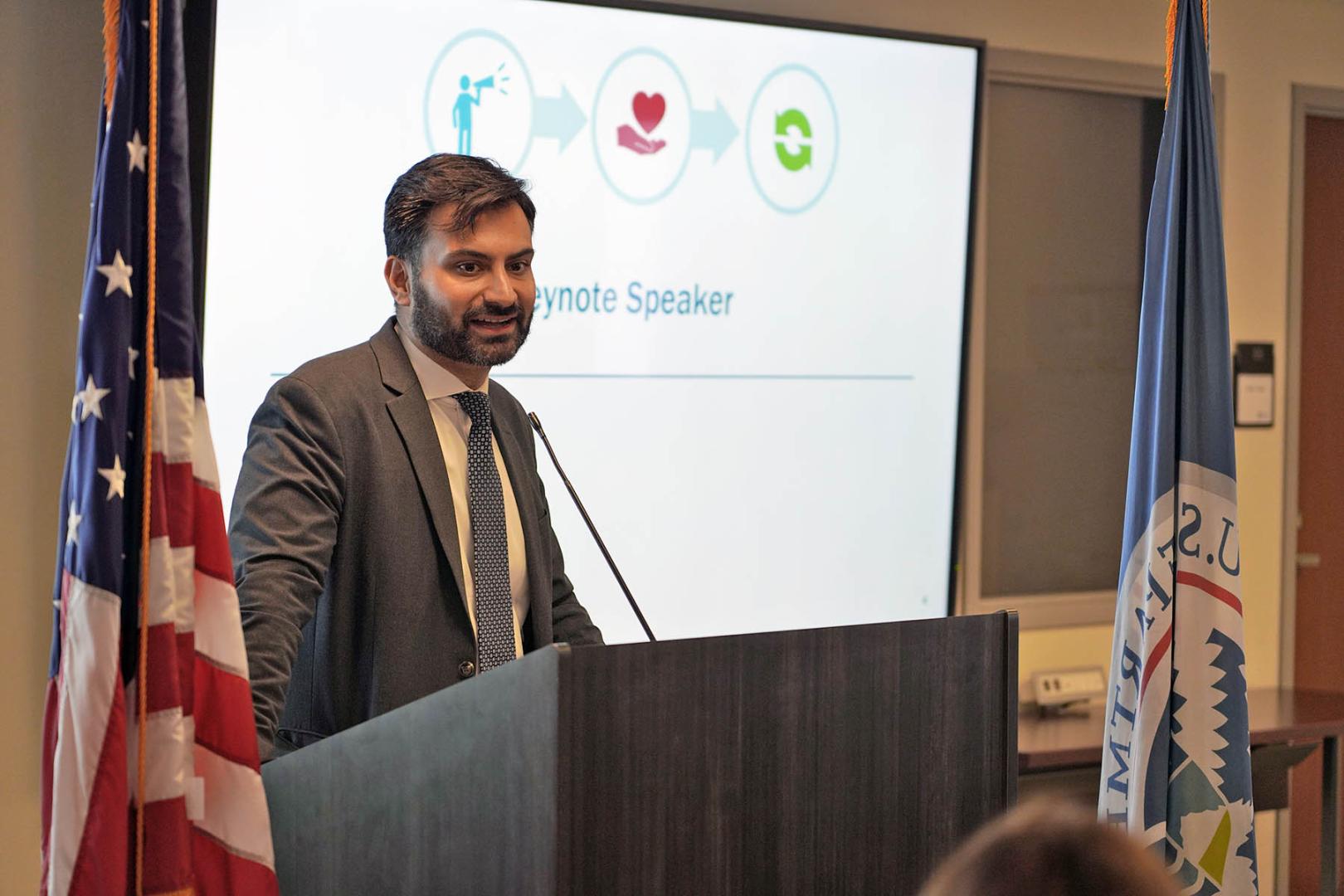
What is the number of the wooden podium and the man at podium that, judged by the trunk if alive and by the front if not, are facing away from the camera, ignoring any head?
0

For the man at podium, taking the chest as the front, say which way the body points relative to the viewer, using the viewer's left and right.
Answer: facing the viewer and to the right of the viewer

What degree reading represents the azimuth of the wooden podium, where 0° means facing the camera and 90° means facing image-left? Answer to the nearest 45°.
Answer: approximately 315°

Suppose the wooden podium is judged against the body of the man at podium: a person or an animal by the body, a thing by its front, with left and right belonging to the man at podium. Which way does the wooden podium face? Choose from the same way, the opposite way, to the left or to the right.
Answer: the same way

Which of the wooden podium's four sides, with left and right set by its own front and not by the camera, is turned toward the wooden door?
left

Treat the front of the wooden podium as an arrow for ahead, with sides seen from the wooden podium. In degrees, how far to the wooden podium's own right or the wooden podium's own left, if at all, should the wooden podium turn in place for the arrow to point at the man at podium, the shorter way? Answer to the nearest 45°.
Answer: approximately 180°

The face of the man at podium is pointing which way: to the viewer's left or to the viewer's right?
to the viewer's right

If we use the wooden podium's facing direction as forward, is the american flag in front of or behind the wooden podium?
behind

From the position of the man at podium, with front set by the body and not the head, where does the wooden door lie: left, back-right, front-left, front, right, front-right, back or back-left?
left

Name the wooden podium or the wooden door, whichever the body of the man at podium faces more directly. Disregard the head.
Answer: the wooden podium
